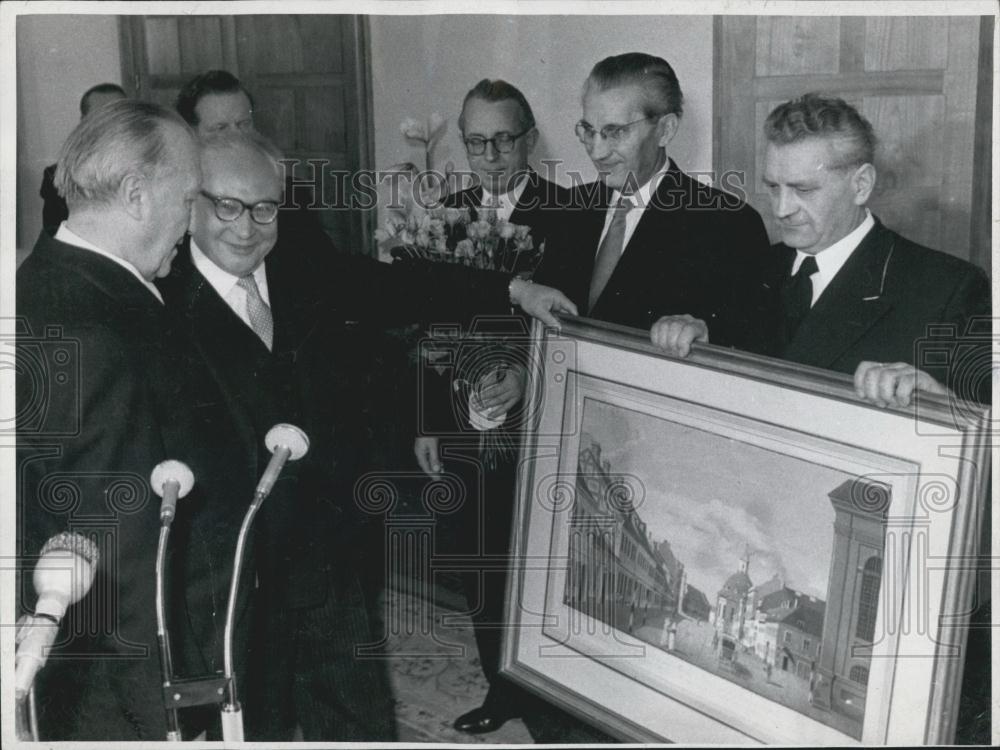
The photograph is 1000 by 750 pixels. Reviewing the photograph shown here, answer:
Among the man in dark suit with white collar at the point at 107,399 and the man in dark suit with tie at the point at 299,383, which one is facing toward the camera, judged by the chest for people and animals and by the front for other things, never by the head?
the man in dark suit with tie at the point at 299,383

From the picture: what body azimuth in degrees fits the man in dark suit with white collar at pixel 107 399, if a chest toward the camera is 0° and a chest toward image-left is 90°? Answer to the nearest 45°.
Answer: approximately 225°

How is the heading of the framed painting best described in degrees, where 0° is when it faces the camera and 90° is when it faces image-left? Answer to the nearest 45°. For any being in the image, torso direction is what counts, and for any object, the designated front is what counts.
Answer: approximately 45°

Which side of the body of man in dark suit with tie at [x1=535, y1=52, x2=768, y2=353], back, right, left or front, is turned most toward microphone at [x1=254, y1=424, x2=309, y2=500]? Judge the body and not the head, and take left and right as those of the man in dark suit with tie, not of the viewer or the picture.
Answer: front

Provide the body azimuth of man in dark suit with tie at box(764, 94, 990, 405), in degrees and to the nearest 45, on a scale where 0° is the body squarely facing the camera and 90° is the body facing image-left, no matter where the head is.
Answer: approximately 45°

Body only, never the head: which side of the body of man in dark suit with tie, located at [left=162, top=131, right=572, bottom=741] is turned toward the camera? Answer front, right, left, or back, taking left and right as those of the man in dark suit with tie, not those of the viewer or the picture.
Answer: front

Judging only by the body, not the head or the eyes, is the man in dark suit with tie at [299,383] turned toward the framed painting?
no

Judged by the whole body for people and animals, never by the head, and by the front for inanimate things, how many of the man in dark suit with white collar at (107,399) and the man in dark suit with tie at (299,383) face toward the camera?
1

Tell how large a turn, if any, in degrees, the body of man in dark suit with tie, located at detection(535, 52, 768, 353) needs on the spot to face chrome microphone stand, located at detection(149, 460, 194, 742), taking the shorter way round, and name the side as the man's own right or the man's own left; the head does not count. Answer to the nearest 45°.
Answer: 0° — they already face it

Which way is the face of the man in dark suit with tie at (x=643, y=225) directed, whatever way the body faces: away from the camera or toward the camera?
toward the camera

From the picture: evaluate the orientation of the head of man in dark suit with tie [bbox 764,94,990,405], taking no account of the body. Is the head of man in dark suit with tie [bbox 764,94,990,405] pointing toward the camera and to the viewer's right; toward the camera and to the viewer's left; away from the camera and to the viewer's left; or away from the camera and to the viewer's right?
toward the camera and to the viewer's left

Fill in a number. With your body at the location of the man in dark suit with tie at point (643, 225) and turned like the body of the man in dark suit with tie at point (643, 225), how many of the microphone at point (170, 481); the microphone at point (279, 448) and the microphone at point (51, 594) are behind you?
0

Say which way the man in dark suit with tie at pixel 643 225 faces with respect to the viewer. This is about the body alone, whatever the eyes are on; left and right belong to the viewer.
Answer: facing the viewer and to the left of the viewer

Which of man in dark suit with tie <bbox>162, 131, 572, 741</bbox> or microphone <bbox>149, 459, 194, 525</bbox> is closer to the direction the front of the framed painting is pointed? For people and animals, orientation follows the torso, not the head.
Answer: the microphone
